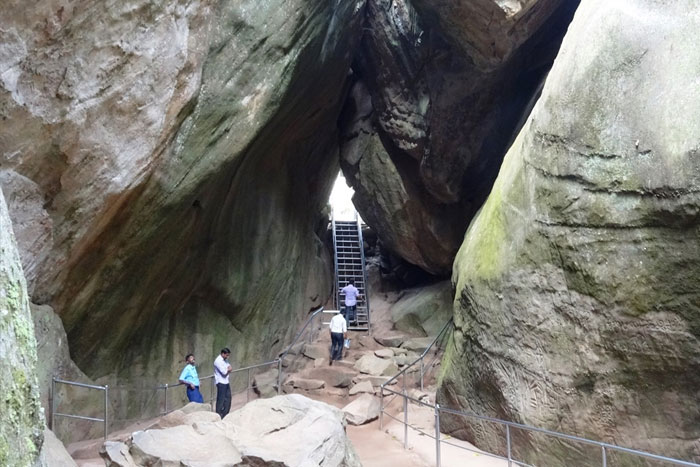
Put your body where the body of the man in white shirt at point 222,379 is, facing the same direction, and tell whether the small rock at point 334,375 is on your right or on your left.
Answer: on your left

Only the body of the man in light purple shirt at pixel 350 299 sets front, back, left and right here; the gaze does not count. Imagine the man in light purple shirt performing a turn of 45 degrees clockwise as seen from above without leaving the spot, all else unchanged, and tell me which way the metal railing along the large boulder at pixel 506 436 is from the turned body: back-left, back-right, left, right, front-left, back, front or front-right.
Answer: back-right

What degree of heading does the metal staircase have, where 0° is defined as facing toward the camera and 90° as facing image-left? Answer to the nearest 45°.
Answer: approximately 0°

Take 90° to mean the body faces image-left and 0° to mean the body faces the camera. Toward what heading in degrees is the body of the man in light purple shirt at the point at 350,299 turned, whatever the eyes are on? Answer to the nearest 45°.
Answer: approximately 180°

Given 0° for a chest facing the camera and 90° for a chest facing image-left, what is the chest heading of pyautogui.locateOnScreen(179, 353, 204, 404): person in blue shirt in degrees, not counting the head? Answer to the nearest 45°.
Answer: approximately 315°

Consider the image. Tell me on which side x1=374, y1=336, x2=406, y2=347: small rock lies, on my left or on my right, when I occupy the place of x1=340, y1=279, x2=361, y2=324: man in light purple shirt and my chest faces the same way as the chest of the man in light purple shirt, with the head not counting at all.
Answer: on my right

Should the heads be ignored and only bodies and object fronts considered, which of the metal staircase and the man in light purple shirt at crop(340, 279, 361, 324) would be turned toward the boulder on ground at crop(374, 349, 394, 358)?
the metal staircase
